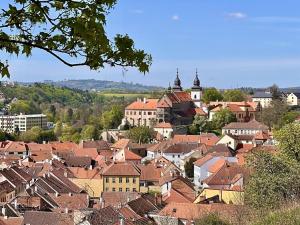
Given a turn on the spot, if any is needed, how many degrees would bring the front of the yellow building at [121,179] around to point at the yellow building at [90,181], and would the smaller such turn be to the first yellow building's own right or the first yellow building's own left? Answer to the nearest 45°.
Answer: approximately 90° to the first yellow building's own right

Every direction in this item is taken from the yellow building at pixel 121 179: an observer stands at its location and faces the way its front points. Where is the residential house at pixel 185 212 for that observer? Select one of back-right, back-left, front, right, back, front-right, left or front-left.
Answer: front

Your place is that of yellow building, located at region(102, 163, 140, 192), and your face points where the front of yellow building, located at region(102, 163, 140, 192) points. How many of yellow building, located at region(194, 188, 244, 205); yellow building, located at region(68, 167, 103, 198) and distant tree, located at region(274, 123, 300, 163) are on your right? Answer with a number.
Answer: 1

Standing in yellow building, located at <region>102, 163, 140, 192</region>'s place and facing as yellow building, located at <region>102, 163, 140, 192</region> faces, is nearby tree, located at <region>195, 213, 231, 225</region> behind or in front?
in front

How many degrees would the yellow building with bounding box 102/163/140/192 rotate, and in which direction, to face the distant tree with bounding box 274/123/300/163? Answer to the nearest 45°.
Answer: approximately 45° to its left

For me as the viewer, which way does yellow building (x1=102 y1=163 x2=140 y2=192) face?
facing the viewer
